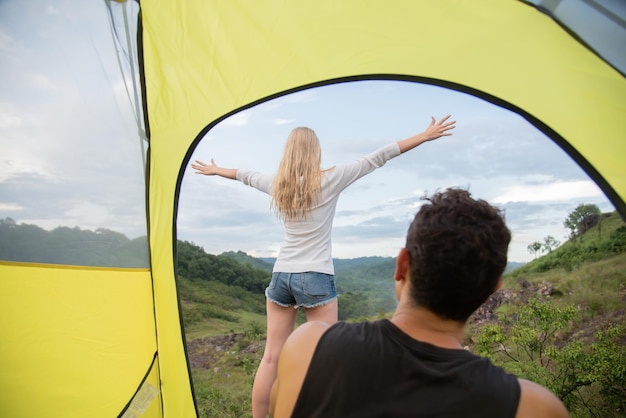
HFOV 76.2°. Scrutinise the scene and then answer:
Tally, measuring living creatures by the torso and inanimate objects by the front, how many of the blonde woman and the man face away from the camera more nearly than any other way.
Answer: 2

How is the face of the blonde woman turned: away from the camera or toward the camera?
away from the camera

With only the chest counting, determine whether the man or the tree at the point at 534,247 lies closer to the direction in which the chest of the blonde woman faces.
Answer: the tree

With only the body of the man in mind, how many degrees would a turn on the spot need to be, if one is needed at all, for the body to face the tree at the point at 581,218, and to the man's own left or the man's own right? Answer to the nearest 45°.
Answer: approximately 45° to the man's own right

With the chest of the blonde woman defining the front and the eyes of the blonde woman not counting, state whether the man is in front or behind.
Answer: behind

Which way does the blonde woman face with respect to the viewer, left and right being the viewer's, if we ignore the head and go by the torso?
facing away from the viewer

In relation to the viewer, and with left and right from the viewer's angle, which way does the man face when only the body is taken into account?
facing away from the viewer

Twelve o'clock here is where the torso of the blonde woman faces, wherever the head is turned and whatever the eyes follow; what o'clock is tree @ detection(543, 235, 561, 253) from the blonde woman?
The tree is roughly at 2 o'clock from the blonde woman.

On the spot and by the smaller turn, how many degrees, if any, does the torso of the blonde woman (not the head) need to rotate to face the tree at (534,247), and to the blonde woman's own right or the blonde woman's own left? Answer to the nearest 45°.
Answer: approximately 45° to the blonde woman's own right

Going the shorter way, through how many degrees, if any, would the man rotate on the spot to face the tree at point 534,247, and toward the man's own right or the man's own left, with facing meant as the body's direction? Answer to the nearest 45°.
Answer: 0° — they already face it

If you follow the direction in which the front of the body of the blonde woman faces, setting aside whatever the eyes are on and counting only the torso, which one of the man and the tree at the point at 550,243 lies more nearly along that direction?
the tree
